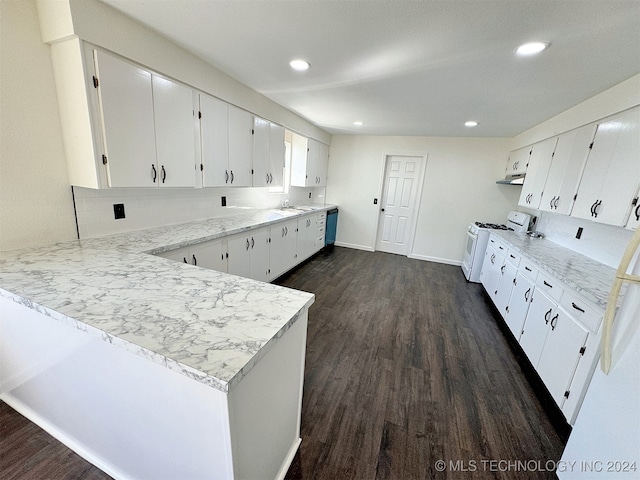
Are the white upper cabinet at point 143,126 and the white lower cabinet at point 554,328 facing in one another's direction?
yes

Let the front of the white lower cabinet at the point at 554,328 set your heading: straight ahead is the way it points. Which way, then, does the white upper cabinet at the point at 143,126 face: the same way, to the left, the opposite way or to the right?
the opposite way

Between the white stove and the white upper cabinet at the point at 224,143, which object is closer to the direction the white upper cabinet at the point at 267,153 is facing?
the white stove

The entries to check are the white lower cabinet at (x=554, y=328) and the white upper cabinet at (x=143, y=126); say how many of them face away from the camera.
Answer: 0

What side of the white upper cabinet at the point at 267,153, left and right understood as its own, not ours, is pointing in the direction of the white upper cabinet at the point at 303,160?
left

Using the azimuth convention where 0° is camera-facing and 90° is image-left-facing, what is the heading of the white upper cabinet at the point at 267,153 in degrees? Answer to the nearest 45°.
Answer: approximately 315°

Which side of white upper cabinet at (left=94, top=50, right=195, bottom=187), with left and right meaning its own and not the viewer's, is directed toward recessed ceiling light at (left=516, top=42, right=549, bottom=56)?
front

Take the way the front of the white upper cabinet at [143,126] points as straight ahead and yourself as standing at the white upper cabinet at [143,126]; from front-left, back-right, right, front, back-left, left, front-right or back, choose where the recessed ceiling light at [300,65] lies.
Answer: front-left
